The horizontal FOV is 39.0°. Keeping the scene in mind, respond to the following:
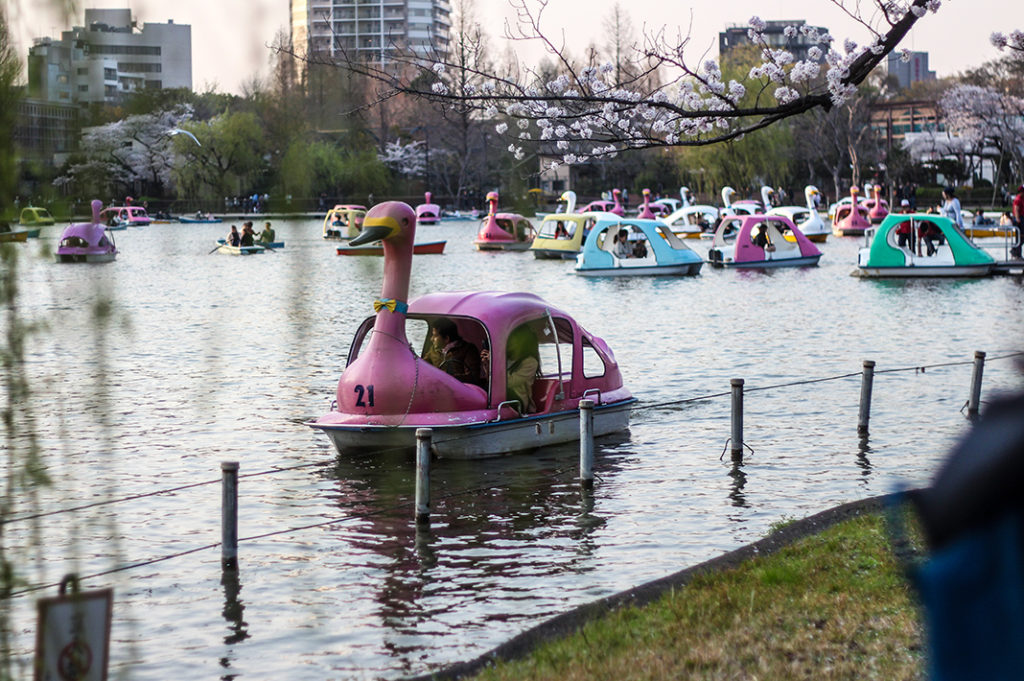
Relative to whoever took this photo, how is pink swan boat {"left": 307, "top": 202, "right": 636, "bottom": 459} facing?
facing the viewer and to the left of the viewer

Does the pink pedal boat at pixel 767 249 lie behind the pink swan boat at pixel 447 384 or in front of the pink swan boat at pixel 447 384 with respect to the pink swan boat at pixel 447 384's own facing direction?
behind

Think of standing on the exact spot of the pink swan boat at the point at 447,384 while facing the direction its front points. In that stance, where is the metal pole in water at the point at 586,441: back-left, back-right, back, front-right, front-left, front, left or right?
left

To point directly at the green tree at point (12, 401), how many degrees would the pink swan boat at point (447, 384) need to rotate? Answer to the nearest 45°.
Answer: approximately 45° to its left

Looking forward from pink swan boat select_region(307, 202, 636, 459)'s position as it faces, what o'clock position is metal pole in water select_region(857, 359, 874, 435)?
The metal pole in water is roughly at 7 o'clock from the pink swan boat.

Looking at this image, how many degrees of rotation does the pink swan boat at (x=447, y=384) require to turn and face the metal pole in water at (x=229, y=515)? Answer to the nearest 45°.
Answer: approximately 45° to its left

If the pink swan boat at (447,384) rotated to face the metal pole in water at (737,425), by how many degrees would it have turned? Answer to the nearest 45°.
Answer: approximately 135° to its left

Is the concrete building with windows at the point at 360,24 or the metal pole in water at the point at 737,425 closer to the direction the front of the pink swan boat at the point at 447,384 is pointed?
the concrete building with windows

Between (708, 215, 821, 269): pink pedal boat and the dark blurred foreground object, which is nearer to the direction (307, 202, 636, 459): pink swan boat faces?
the dark blurred foreground object
